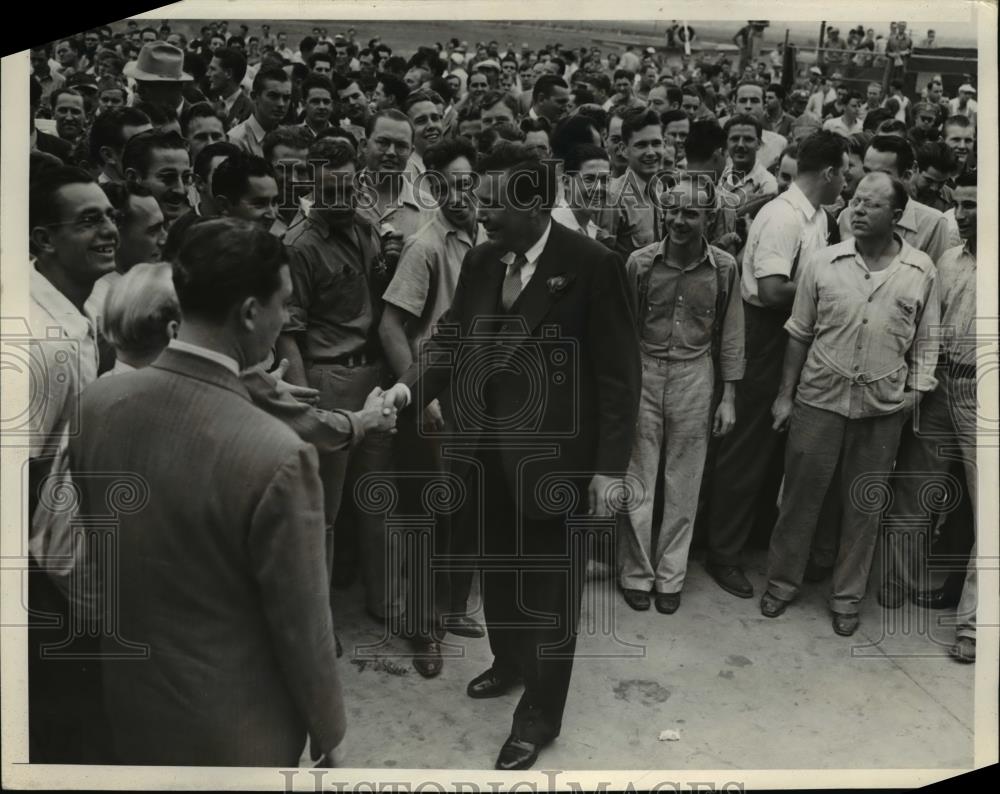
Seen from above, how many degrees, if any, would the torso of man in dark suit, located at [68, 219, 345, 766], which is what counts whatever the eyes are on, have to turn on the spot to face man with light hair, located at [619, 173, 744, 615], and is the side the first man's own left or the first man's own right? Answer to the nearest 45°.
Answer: approximately 45° to the first man's own right

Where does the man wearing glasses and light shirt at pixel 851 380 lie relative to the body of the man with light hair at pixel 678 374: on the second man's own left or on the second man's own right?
on the second man's own left

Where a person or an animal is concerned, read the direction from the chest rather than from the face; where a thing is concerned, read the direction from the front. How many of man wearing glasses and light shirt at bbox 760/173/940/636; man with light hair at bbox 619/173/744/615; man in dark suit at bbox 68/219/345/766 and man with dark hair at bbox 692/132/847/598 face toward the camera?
2

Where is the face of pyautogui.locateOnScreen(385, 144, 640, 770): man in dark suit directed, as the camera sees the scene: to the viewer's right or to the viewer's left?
to the viewer's left

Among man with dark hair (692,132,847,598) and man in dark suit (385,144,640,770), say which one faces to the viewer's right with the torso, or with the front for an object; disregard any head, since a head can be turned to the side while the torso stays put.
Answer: the man with dark hair

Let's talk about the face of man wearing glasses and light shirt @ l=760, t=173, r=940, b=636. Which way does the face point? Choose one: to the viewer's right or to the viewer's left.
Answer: to the viewer's left

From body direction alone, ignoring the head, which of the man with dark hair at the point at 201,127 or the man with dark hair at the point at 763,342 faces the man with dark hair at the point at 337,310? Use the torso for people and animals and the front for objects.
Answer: the man with dark hair at the point at 201,127

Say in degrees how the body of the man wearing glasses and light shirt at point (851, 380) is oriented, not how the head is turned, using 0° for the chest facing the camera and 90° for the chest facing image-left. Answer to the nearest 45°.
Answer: approximately 0°

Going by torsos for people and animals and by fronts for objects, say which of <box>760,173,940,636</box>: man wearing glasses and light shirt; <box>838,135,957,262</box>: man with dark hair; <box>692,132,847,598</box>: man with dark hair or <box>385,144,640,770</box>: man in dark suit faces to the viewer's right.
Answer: <box>692,132,847,598</box>: man with dark hair

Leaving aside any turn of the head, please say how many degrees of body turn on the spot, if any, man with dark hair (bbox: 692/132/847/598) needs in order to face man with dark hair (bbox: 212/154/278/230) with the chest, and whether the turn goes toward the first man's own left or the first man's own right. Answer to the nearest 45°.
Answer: approximately 180°
